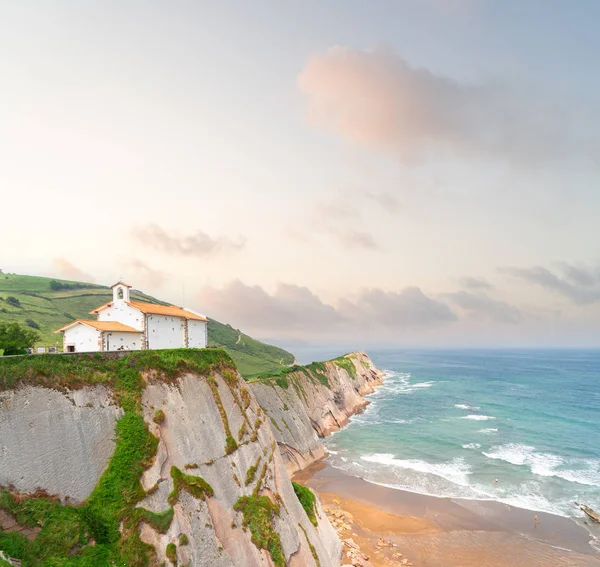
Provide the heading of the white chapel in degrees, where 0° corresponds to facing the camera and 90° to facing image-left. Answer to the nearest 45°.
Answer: approximately 45°

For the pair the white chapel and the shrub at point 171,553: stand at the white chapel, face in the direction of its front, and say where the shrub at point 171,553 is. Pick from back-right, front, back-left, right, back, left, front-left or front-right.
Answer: front-left

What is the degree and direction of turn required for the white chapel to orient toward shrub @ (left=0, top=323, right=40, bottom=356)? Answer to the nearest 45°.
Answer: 0° — it already faces it
